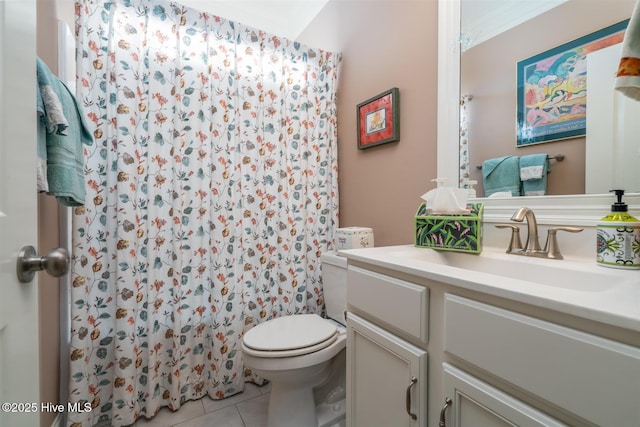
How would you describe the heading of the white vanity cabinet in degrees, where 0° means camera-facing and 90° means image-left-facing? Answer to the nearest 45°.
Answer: approximately 45°

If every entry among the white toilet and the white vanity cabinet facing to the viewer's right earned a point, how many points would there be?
0

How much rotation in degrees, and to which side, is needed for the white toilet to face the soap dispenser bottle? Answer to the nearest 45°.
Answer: approximately 90° to its left

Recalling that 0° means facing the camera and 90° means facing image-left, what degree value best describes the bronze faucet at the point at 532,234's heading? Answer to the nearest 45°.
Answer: approximately 45°

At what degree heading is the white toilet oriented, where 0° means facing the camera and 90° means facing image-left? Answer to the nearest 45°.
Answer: approximately 45°

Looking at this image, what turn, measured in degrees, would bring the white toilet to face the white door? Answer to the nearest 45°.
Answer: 0° — it already faces it

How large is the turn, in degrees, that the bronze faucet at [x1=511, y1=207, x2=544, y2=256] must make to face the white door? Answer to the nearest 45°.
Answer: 0° — it already faces it

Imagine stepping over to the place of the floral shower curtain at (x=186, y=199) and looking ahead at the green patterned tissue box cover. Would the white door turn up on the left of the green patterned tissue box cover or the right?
right

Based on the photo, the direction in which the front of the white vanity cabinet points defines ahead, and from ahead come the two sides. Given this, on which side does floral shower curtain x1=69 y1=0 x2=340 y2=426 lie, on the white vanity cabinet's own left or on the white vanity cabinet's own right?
on the white vanity cabinet's own right

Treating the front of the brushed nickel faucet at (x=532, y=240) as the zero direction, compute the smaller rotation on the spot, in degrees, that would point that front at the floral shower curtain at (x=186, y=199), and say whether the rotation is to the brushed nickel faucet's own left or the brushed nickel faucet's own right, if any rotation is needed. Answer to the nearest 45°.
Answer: approximately 45° to the brushed nickel faucet's own right
